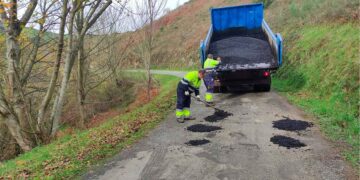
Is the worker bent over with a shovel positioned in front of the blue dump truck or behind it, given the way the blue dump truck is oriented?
behind

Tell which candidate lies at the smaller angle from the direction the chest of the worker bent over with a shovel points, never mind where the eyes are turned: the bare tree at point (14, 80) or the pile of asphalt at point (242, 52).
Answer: the pile of asphalt

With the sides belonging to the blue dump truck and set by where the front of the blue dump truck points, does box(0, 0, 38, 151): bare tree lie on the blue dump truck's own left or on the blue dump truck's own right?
on the blue dump truck's own left

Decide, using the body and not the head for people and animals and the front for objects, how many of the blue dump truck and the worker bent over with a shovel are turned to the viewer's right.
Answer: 1

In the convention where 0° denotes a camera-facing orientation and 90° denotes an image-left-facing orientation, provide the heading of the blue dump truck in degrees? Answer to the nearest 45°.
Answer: approximately 180°

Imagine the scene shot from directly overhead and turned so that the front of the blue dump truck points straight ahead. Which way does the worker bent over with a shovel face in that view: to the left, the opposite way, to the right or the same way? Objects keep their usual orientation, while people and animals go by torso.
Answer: to the right

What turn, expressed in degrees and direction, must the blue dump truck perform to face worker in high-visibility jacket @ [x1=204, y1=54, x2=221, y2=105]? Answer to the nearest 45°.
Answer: approximately 135° to its left

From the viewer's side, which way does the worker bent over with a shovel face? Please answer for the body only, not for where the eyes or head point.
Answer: to the viewer's right
